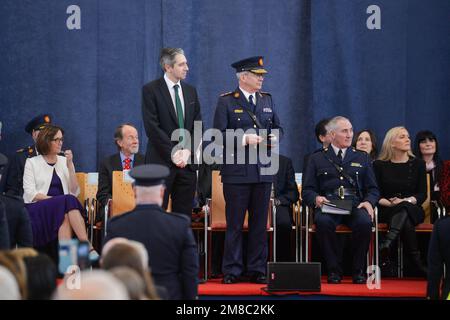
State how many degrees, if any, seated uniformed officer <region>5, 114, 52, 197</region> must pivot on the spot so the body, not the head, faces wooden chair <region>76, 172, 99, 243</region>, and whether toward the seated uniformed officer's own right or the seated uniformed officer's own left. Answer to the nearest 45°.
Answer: approximately 45° to the seated uniformed officer's own left

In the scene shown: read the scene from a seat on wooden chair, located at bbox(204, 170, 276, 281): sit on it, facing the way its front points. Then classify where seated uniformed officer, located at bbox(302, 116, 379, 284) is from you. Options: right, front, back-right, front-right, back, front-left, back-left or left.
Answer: left

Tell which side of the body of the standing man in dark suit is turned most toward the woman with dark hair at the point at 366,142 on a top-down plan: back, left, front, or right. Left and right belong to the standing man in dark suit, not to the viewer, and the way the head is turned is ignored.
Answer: left

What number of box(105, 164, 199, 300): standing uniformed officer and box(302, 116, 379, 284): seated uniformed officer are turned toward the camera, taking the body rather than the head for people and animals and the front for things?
1

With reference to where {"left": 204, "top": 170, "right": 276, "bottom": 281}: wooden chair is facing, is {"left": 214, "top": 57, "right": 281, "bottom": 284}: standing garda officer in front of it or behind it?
in front

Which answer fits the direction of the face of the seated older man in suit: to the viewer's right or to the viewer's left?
to the viewer's right

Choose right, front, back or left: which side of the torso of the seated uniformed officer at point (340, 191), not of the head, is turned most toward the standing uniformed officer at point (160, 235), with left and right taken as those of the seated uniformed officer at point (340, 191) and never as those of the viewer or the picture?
front

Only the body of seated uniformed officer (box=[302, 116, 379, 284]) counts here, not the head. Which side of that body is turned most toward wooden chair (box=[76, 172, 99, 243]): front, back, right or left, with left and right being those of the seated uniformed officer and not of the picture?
right

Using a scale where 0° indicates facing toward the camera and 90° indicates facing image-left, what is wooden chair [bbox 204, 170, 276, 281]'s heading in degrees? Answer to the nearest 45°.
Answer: approximately 0°

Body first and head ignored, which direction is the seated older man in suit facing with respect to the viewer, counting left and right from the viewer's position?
facing the viewer and to the right of the viewer
